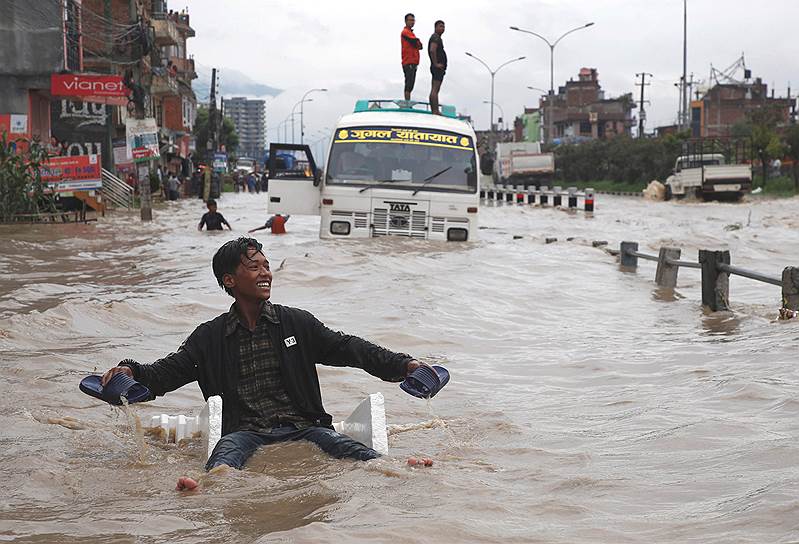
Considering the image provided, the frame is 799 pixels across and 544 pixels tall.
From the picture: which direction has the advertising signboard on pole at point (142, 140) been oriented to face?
toward the camera

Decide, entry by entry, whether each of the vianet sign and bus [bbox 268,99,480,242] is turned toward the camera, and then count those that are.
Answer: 2

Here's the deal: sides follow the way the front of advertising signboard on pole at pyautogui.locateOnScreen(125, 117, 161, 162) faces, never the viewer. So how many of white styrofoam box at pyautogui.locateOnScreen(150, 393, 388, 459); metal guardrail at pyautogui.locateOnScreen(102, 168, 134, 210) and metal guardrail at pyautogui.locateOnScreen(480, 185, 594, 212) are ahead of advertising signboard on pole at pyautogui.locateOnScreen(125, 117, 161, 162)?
1

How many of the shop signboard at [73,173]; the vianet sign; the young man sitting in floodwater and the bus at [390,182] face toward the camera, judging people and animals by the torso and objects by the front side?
4

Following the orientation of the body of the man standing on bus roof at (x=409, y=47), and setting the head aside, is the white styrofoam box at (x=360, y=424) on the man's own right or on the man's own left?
on the man's own right

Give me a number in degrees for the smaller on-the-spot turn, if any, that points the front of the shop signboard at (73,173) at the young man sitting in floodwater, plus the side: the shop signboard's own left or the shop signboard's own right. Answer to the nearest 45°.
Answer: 0° — it already faces them

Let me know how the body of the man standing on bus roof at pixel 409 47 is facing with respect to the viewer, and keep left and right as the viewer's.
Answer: facing the viewer and to the right of the viewer

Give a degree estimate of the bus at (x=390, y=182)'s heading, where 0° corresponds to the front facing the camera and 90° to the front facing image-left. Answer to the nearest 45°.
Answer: approximately 0°

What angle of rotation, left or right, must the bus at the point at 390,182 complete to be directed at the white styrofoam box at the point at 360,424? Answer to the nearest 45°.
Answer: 0° — it already faces it

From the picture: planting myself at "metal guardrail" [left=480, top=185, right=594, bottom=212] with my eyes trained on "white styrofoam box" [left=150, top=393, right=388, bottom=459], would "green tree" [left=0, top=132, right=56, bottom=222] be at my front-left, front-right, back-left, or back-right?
front-right
